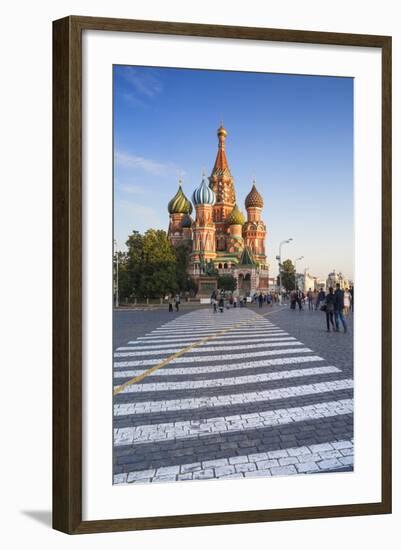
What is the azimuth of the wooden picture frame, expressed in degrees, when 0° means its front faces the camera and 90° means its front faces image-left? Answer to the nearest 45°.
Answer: approximately 315°
